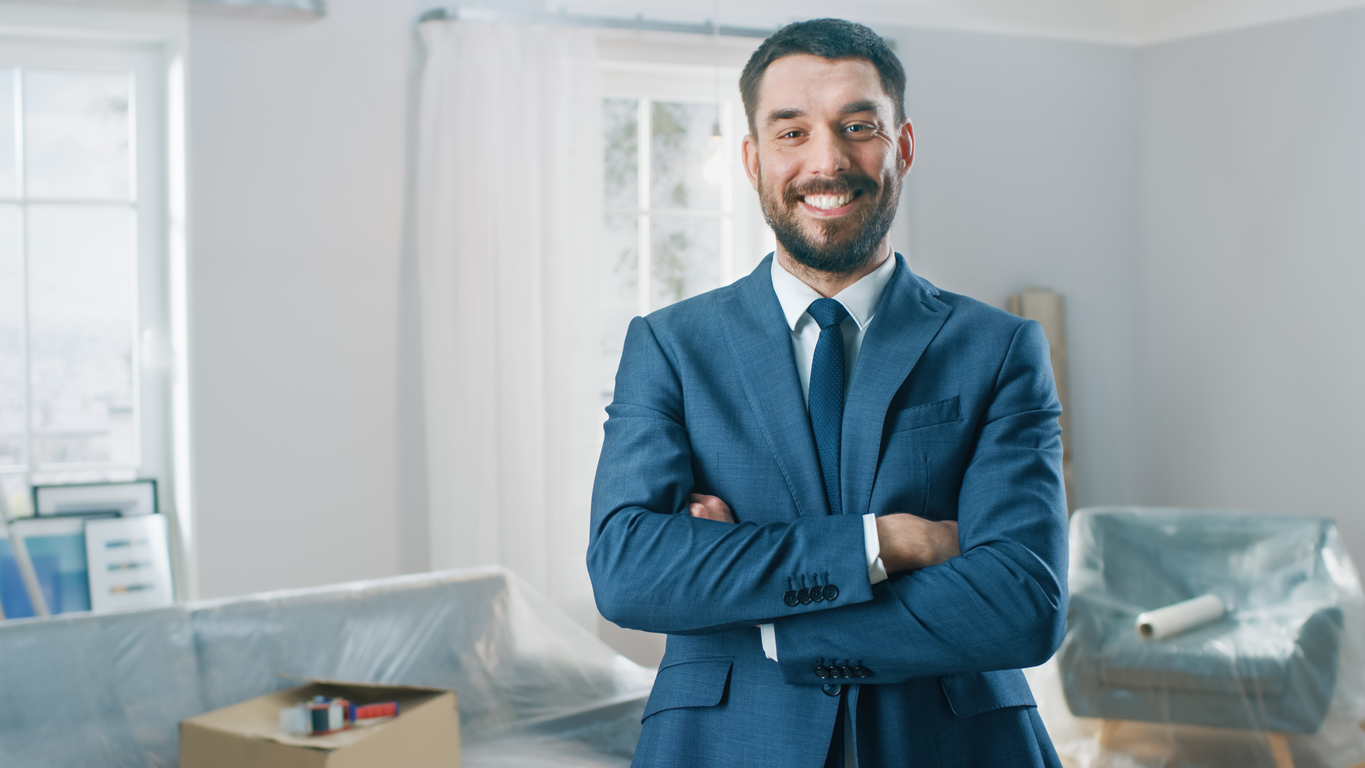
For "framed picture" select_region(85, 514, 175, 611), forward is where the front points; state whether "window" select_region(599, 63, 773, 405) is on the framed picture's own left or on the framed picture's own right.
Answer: on the framed picture's own left

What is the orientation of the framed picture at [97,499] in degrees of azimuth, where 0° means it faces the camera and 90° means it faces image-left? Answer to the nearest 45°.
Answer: approximately 0°

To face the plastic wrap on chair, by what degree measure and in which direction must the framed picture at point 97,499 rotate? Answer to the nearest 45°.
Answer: approximately 45° to its left

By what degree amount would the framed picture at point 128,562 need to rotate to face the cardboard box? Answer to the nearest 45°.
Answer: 0° — it already faces it

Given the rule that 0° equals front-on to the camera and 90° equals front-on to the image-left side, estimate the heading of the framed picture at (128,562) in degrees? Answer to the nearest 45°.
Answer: approximately 0°

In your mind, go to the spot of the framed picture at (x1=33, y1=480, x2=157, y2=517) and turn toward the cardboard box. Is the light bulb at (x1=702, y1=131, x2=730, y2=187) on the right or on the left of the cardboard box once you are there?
left

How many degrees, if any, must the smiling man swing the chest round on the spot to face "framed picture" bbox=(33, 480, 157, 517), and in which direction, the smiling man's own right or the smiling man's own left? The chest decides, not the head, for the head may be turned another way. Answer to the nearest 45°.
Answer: approximately 135° to the smiling man's own right

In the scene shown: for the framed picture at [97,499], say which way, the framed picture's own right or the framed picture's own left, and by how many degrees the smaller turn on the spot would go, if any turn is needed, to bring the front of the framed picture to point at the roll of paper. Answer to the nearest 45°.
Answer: approximately 45° to the framed picture's own left

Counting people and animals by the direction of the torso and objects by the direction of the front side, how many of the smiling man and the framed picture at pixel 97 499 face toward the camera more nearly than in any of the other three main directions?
2

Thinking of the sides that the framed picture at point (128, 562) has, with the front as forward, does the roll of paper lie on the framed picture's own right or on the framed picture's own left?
on the framed picture's own left
